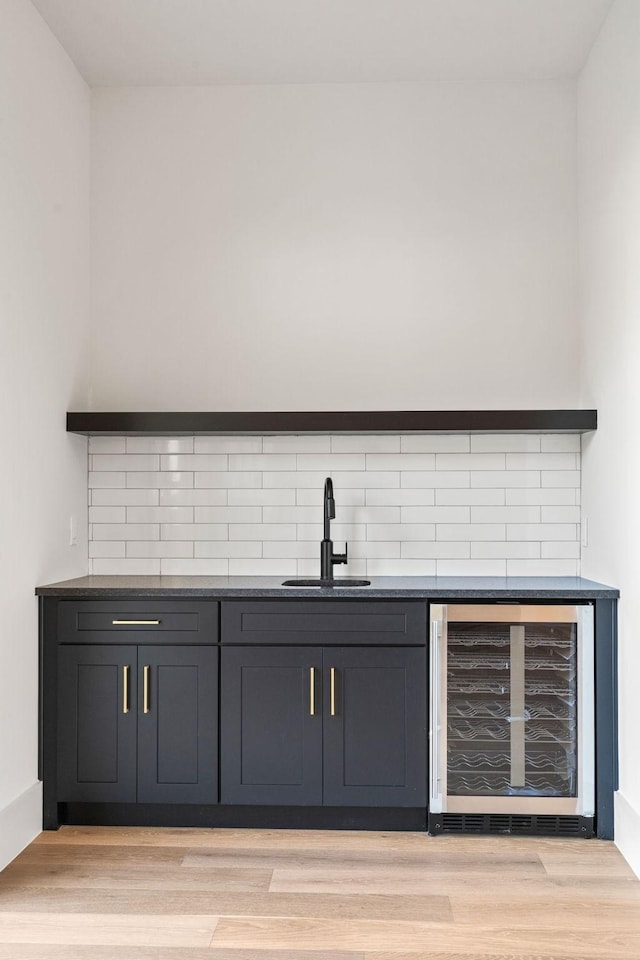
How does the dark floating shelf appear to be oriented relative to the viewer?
toward the camera

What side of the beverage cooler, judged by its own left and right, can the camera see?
front

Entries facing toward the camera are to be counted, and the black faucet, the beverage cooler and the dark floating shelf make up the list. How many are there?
3

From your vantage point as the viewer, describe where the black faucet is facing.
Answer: facing the viewer

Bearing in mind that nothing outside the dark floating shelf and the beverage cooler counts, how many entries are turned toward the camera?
2

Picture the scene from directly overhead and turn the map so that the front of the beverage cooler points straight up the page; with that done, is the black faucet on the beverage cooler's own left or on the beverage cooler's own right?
on the beverage cooler's own right

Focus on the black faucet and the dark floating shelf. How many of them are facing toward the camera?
2
